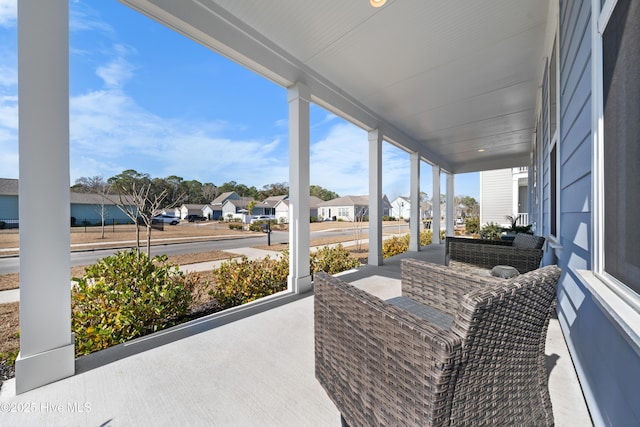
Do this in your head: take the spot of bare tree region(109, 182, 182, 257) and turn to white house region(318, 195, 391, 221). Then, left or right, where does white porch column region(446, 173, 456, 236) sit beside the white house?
right

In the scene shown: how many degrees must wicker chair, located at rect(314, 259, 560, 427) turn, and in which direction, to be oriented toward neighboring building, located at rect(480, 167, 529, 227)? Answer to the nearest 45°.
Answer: approximately 45° to its right

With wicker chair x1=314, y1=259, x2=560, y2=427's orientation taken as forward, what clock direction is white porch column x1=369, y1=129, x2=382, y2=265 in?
The white porch column is roughly at 1 o'clock from the wicker chair.

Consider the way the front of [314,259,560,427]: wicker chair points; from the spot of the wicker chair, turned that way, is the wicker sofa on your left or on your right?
on your right

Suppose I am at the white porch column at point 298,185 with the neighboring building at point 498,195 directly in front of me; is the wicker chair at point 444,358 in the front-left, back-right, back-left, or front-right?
back-right

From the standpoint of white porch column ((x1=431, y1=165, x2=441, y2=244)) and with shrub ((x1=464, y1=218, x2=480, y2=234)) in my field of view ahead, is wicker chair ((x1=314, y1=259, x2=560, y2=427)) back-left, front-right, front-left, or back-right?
back-right

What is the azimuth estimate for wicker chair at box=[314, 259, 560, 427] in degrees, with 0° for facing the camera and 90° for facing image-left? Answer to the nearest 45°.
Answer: approximately 135°

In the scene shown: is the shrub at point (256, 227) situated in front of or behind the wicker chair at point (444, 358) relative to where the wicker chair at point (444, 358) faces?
in front

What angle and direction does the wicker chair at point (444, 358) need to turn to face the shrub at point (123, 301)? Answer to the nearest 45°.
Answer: approximately 45° to its left

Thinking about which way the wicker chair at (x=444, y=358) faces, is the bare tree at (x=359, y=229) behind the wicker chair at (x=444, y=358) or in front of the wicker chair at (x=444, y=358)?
in front

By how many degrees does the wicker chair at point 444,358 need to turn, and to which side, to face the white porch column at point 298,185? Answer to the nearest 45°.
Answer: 0° — it already faces it

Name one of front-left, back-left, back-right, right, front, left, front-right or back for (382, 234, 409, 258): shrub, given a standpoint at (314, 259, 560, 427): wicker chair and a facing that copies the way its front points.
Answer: front-right

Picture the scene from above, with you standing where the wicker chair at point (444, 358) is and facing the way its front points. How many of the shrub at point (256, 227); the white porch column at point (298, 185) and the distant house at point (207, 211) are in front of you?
3

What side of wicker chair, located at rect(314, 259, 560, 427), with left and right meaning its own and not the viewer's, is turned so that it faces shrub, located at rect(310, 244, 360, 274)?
front
